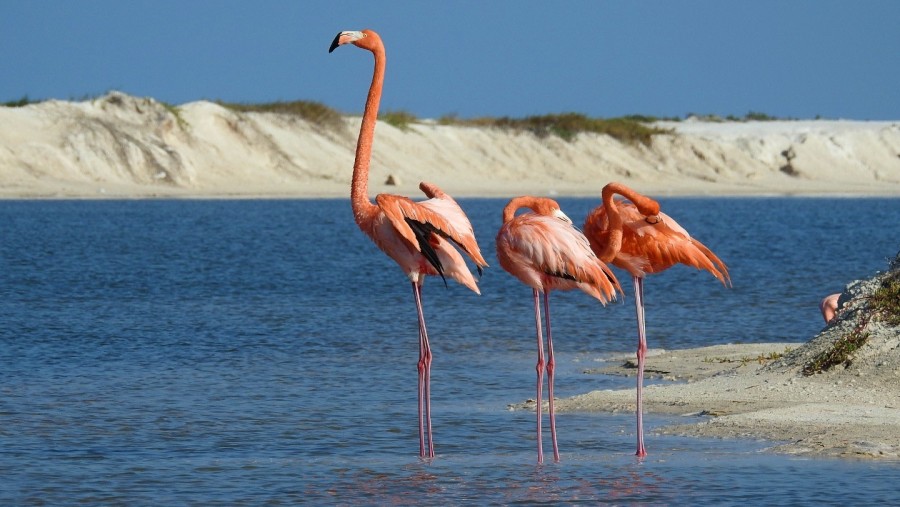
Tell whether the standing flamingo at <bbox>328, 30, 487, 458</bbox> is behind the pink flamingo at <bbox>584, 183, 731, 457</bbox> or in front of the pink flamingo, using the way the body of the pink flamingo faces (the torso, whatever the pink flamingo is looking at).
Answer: in front

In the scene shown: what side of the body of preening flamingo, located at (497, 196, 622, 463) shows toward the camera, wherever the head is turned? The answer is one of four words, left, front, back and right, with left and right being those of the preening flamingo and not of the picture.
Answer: left

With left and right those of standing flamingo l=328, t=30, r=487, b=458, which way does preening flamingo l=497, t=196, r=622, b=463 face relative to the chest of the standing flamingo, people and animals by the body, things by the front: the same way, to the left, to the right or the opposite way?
the same way

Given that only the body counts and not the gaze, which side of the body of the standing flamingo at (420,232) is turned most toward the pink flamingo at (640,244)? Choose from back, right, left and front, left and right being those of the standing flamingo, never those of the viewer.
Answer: back

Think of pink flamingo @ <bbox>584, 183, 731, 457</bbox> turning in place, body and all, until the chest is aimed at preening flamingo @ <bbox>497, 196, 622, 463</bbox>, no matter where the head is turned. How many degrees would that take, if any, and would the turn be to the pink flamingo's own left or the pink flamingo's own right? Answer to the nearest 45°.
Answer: approximately 45° to the pink flamingo's own left

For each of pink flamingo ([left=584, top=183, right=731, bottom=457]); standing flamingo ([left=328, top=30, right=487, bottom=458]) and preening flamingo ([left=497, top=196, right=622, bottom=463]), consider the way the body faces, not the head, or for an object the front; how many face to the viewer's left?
3

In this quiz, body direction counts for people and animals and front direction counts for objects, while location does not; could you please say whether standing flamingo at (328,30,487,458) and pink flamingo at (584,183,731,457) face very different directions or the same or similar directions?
same or similar directions

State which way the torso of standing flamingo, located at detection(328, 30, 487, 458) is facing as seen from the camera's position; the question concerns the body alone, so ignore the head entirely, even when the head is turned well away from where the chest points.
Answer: to the viewer's left

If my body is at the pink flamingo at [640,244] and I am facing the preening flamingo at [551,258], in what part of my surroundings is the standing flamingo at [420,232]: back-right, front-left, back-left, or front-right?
front-right

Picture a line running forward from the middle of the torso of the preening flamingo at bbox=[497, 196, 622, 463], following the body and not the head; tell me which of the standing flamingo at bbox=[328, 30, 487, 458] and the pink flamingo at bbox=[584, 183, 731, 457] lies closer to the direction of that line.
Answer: the standing flamingo

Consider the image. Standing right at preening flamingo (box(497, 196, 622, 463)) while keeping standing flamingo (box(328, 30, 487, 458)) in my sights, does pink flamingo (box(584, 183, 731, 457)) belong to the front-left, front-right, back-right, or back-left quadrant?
back-right

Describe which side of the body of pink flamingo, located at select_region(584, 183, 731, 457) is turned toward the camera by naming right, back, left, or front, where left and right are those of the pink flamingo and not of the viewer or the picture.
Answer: left

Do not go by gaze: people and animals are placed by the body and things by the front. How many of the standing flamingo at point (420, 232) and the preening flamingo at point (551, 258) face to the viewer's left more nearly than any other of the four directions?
2

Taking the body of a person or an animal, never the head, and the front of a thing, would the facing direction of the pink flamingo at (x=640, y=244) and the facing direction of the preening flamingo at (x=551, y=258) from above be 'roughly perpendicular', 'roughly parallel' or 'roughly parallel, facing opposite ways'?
roughly parallel

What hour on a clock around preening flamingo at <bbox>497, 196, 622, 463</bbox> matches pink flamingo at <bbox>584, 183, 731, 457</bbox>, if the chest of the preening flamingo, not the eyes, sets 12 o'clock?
The pink flamingo is roughly at 5 o'clock from the preening flamingo.
